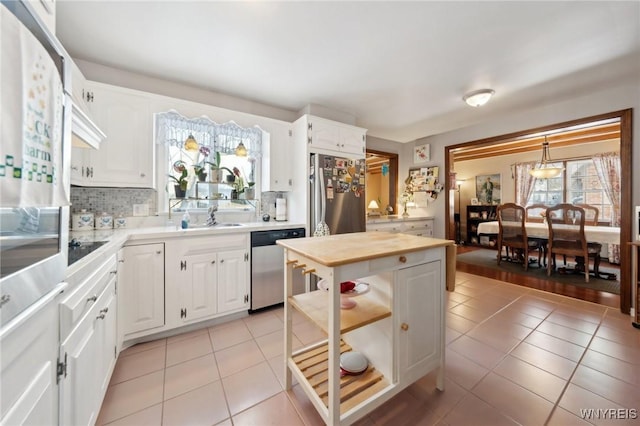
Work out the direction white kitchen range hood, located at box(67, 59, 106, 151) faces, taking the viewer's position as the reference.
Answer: facing to the right of the viewer

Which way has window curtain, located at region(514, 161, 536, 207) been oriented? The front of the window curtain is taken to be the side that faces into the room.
toward the camera

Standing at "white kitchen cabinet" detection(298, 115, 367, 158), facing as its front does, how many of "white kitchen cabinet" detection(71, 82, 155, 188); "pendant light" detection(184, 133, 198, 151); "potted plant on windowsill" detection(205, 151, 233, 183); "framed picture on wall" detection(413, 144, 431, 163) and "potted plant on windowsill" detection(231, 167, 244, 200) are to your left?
1

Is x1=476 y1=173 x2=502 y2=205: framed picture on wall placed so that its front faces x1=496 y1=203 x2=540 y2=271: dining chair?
yes

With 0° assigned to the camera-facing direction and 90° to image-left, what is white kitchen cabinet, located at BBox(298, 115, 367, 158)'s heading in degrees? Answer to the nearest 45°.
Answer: approximately 315°

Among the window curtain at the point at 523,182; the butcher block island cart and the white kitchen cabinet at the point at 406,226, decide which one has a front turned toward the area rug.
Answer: the window curtain

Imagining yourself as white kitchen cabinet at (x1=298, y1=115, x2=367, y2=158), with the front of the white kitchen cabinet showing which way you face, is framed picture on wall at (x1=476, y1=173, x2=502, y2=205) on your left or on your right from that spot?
on your left

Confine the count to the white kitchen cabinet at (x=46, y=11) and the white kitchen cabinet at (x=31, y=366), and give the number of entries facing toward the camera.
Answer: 0

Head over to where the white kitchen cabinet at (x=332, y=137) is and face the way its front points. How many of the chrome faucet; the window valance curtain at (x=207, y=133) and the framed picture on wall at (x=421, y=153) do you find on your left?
1

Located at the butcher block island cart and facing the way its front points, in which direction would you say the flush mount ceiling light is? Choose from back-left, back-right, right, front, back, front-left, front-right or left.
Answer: left

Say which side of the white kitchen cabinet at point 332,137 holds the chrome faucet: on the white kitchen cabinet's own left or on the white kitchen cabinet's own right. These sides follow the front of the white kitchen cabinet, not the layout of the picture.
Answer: on the white kitchen cabinet's own right

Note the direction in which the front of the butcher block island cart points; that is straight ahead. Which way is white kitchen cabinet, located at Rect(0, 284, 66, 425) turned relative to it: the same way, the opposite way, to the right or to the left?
to the left

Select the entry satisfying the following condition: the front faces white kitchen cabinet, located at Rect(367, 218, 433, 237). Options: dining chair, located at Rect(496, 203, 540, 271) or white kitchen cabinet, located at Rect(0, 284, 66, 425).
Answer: white kitchen cabinet, located at Rect(0, 284, 66, 425)

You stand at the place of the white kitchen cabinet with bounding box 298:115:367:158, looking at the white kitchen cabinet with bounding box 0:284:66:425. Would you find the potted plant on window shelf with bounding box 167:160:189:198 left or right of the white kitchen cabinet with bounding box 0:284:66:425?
right

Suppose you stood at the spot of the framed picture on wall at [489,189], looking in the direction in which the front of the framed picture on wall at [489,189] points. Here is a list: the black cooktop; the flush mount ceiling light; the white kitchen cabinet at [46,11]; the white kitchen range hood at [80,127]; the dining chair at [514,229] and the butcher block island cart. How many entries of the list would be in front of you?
6

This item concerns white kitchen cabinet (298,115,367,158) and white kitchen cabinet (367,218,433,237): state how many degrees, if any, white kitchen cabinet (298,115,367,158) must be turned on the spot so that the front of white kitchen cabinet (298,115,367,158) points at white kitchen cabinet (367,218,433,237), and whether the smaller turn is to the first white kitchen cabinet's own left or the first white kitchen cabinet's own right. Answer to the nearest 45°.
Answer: approximately 90° to the first white kitchen cabinet's own left

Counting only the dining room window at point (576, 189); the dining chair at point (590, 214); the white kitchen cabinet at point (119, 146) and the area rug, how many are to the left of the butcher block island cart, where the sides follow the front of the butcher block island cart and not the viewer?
3

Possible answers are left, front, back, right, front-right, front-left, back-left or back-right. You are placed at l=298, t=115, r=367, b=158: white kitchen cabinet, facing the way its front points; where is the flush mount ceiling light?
front-left
